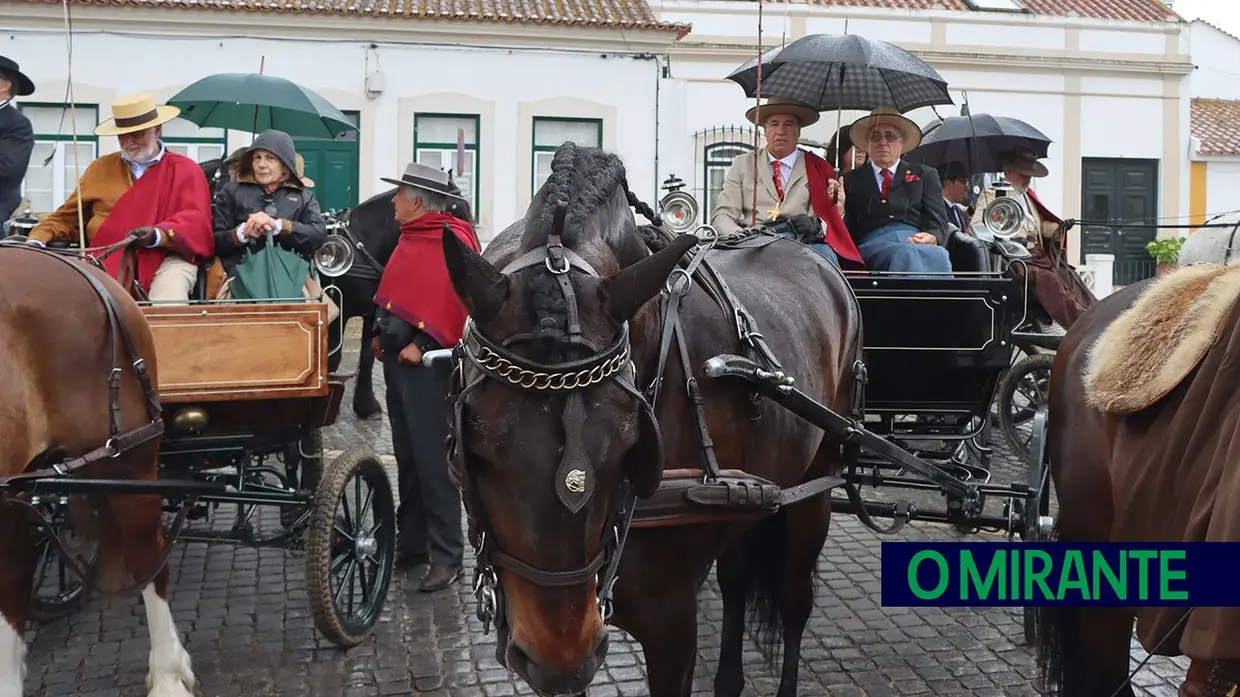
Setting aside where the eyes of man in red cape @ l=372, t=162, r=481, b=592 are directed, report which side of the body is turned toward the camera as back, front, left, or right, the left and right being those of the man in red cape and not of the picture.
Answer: left

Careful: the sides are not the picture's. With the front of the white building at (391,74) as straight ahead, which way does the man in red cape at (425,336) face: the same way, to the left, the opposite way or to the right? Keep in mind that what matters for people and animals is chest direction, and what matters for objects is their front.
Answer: to the right

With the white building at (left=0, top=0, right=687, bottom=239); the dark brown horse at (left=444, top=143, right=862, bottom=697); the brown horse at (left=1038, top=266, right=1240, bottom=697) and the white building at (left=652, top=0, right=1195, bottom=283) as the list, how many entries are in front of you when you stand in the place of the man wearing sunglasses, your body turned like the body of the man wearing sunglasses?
2

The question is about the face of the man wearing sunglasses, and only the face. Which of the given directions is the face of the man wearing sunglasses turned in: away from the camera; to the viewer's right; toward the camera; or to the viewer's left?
toward the camera

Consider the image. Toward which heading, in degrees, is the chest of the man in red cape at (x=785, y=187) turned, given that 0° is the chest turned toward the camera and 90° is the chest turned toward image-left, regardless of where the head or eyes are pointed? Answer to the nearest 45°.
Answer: approximately 0°

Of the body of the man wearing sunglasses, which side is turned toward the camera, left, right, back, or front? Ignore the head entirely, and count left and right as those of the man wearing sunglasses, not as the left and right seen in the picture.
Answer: front

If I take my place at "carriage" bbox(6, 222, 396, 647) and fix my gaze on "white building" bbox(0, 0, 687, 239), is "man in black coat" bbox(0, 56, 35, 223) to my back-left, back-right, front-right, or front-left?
front-left

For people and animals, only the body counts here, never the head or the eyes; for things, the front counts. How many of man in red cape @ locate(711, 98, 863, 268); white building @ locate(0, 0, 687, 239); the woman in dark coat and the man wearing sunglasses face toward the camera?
4

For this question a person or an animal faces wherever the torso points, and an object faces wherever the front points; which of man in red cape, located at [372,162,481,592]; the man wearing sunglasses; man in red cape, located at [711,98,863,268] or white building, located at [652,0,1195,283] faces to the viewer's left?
man in red cape, located at [372,162,481,592]

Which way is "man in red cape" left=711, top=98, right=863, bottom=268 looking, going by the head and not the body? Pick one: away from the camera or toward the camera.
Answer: toward the camera

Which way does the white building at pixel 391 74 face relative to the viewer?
toward the camera

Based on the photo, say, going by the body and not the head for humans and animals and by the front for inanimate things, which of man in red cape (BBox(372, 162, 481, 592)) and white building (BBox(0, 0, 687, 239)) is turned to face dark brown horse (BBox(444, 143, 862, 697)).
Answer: the white building

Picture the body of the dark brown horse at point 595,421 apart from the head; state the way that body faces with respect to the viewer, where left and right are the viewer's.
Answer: facing the viewer and to the left of the viewer
